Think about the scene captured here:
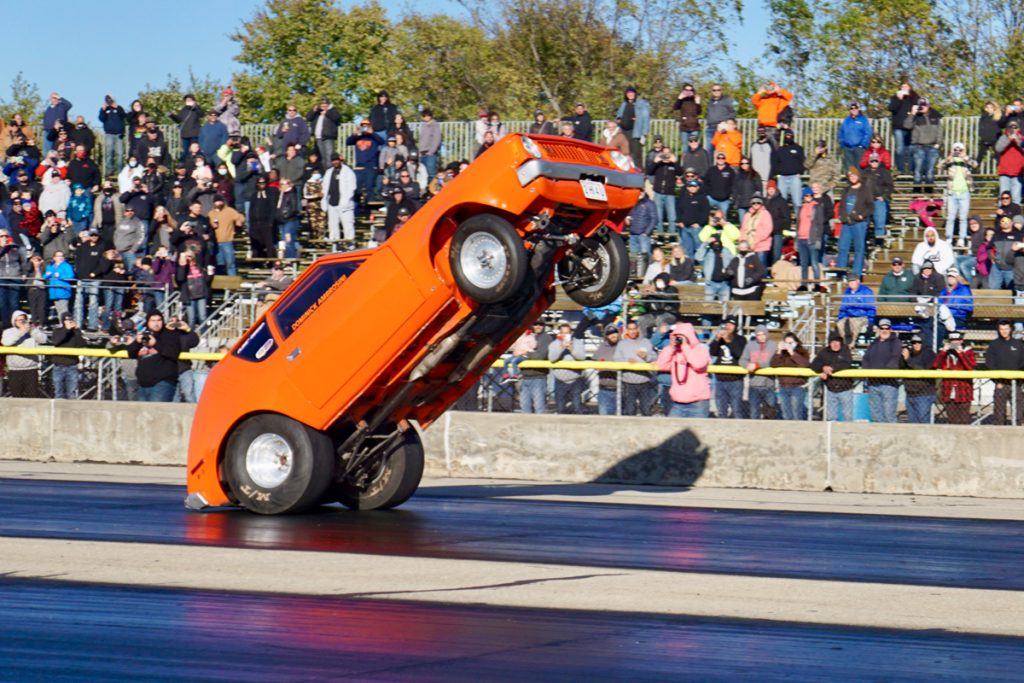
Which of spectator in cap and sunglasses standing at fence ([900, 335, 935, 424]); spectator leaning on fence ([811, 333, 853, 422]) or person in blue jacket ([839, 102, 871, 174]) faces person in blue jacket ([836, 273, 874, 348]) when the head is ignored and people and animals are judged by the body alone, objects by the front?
person in blue jacket ([839, 102, 871, 174])

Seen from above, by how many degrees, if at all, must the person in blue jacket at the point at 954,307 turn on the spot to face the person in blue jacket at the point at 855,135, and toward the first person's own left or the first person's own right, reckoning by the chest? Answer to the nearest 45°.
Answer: approximately 135° to the first person's own right

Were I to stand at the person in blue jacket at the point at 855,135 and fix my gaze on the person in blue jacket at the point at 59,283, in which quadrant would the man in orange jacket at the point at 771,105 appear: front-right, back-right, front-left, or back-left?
front-right

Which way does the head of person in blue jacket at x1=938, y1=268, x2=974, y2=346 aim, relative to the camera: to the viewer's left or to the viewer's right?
to the viewer's left

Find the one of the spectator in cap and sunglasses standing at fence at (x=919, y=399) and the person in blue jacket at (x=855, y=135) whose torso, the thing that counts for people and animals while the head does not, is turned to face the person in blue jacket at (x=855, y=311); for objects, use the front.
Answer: the person in blue jacket at (x=855, y=135)

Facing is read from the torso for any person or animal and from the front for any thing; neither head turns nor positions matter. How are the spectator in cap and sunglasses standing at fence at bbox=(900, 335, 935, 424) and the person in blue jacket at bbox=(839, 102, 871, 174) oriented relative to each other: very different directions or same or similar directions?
same or similar directions

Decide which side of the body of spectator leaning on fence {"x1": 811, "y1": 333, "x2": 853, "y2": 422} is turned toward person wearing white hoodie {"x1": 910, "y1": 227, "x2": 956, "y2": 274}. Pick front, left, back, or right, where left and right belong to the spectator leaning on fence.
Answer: back

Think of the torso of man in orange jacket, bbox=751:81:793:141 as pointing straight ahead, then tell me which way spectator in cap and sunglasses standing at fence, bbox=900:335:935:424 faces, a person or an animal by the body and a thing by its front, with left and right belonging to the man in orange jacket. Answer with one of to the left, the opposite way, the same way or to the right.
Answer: the same way

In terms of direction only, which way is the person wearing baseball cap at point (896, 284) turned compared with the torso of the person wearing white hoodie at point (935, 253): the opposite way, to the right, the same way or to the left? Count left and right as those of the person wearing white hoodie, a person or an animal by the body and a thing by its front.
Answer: the same way

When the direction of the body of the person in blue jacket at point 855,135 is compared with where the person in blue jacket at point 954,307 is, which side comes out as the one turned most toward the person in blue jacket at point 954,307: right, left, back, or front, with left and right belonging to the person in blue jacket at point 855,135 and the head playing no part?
front

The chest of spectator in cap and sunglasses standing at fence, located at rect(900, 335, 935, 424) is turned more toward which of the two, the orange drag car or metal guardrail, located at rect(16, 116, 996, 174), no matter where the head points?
the orange drag car

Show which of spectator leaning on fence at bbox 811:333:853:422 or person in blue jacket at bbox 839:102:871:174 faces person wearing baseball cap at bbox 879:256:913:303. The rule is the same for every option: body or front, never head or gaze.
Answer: the person in blue jacket

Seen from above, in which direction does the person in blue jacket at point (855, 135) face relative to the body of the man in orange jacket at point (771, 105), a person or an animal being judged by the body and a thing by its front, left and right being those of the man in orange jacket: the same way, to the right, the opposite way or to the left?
the same way

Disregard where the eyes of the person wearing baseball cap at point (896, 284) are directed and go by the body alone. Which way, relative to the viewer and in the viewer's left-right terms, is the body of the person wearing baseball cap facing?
facing the viewer

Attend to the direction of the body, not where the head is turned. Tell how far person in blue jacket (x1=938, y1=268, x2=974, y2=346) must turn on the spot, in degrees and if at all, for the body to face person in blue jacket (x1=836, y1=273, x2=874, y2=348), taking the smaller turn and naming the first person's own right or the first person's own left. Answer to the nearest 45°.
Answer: approximately 45° to the first person's own right

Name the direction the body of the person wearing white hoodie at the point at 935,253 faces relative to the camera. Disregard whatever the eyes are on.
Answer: toward the camera

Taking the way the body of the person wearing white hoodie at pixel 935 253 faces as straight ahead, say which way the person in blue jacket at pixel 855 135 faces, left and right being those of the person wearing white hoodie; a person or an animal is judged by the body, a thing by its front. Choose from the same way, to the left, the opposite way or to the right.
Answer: the same way

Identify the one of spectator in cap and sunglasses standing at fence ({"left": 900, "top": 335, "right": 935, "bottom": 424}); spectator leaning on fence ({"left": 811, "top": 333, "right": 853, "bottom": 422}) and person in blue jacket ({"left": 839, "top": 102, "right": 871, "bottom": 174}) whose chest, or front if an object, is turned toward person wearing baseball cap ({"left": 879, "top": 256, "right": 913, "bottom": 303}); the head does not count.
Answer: the person in blue jacket
